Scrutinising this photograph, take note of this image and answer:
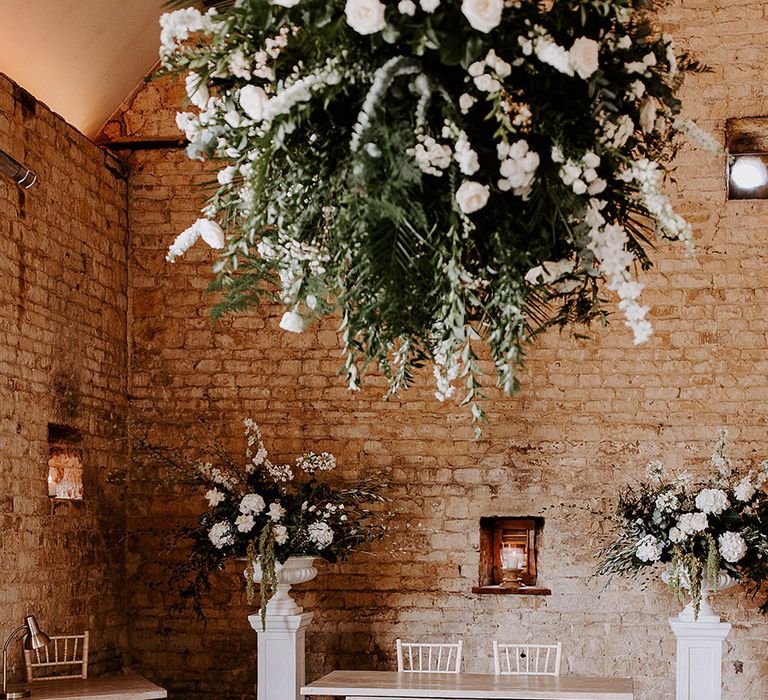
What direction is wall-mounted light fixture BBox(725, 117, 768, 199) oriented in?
toward the camera

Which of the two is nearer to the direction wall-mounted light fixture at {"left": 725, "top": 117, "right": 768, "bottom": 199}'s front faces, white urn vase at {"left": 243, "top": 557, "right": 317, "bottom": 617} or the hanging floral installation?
the hanging floral installation

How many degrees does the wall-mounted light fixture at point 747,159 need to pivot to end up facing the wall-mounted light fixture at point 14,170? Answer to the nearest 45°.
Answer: approximately 45° to its right

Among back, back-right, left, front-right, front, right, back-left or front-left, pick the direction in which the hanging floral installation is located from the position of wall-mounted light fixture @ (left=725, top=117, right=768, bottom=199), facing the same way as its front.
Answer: front

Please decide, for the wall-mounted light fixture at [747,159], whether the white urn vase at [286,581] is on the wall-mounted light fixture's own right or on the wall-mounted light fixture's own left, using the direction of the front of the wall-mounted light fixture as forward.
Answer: on the wall-mounted light fixture's own right

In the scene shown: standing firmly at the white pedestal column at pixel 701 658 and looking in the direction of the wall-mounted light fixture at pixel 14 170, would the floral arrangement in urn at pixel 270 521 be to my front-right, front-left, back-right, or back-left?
front-right

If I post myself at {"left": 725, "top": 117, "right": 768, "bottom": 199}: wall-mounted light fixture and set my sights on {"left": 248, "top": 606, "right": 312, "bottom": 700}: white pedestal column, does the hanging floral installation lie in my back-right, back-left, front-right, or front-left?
front-left
